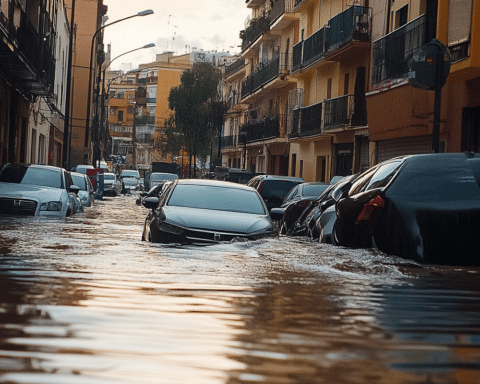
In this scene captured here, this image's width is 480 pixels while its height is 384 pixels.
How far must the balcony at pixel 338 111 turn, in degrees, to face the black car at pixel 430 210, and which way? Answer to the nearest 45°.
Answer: approximately 45° to its left

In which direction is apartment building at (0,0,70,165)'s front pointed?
to the viewer's right

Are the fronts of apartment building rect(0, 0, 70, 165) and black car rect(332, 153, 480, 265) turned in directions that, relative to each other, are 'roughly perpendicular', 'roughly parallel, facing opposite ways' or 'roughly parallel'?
roughly perpendicular

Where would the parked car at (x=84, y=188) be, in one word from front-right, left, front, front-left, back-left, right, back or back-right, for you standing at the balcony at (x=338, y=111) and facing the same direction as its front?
front

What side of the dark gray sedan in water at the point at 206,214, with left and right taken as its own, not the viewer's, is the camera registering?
front

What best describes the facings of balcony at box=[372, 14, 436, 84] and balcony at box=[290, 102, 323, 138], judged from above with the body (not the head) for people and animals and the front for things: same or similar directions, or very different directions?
same or similar directions

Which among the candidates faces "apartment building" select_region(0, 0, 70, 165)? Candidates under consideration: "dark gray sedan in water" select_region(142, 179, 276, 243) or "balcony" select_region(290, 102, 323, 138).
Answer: the balcony

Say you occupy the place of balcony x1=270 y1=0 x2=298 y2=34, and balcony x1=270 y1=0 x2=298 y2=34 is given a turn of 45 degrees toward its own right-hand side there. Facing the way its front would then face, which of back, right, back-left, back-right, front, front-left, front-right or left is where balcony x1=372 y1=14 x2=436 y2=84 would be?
back-left

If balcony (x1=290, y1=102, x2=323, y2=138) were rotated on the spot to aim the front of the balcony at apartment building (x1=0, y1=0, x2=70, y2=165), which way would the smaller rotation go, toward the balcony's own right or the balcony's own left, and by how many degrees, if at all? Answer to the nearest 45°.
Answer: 0° — it already faces it

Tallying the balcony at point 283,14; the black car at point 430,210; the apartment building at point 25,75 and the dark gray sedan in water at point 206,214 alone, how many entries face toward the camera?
1
